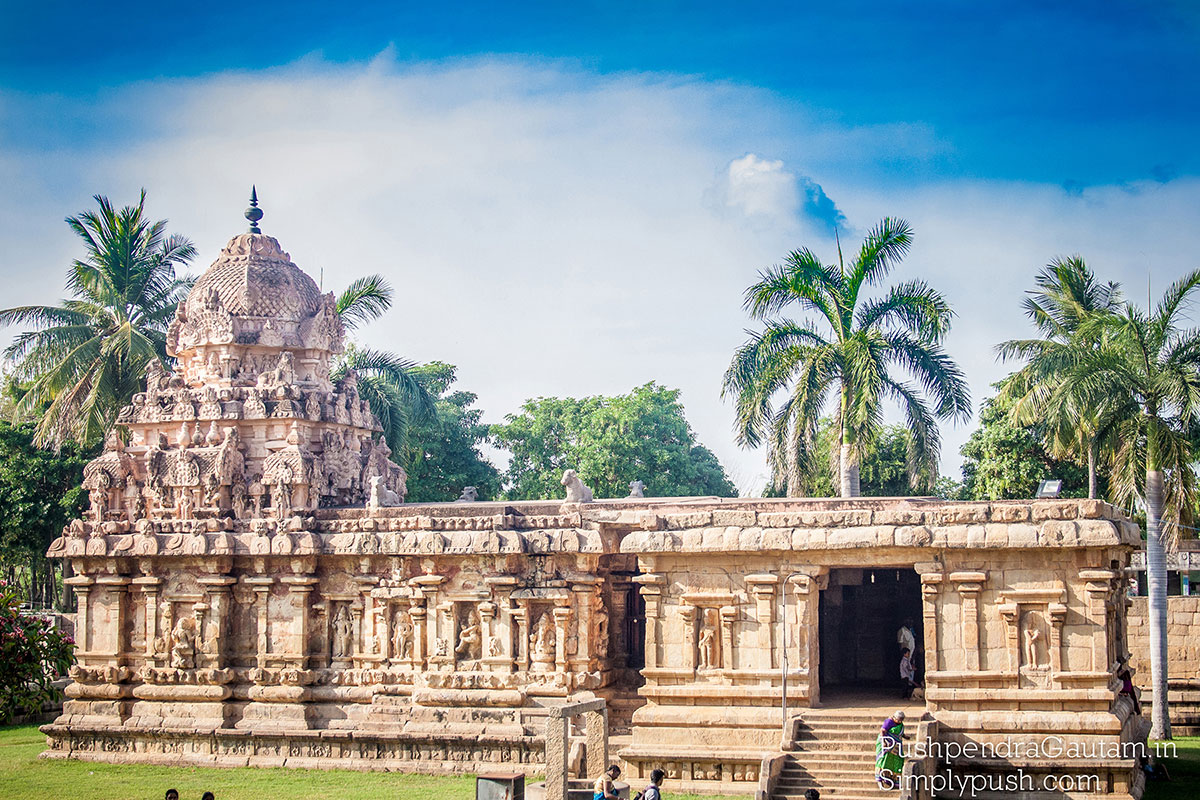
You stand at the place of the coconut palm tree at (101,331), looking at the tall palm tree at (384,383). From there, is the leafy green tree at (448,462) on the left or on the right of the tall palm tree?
left

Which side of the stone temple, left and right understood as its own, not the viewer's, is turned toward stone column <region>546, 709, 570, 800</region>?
front

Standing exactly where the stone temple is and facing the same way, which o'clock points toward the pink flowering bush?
The pink flowering bush is roughly at 3 o'clock from the stone temple.

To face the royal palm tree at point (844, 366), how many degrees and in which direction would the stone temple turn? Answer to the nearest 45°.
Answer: approximately 135° to its left

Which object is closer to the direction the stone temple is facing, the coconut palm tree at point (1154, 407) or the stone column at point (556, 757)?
the stone column

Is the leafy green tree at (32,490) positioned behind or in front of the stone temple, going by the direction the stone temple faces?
behind

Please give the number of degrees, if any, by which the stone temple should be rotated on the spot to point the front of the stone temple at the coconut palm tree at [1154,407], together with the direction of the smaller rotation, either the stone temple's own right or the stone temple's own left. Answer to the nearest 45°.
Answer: approximately 90° to the stone temple's own left

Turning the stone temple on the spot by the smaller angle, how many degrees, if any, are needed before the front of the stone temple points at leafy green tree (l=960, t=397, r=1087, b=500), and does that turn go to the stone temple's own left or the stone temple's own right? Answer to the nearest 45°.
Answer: approximately 135° to the stone temple's own left

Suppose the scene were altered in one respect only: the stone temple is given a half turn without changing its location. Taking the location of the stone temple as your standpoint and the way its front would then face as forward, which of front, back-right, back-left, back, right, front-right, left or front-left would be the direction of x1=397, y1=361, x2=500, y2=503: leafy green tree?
front

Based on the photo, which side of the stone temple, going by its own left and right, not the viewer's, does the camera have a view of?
front

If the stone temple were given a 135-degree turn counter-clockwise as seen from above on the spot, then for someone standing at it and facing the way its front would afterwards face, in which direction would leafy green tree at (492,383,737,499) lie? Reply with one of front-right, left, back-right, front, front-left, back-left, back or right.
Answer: front-left
